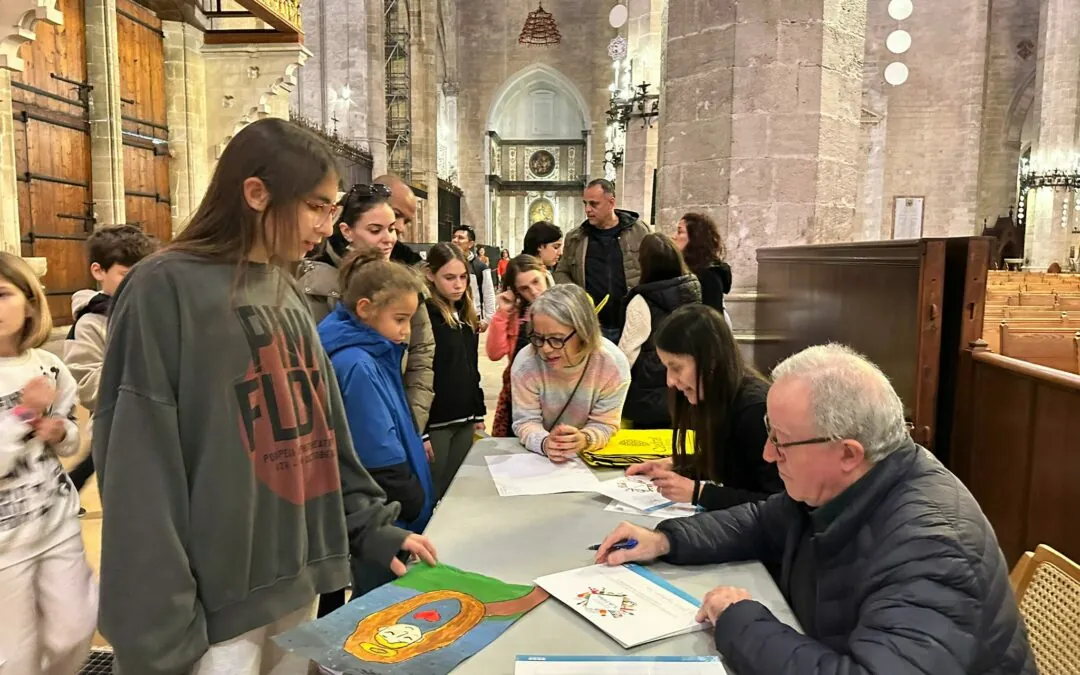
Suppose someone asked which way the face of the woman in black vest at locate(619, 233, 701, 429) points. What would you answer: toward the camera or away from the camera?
away from the camera

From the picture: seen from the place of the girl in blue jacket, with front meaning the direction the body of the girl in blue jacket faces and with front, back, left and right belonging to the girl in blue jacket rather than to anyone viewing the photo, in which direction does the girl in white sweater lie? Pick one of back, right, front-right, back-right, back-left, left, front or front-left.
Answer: back

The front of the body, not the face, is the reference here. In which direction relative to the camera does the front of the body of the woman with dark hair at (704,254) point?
to the viewer's left

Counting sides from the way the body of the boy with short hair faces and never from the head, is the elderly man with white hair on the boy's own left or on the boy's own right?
on the boy's own right

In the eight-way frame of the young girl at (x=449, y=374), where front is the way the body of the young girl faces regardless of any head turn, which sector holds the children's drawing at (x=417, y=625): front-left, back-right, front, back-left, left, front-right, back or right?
front-right

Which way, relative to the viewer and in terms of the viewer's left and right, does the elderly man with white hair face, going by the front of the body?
facing to the left of the viewer

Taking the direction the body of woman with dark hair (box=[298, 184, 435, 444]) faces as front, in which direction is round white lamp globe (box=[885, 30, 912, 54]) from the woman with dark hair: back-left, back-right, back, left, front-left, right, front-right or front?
left

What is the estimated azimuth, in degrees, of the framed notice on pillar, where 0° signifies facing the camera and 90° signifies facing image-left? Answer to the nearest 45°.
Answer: approximately 0°

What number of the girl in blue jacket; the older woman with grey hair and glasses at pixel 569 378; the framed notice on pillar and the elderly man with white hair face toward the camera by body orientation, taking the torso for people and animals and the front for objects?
2

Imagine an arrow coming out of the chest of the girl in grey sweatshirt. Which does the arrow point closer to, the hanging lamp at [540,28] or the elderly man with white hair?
the elderly man with white hair

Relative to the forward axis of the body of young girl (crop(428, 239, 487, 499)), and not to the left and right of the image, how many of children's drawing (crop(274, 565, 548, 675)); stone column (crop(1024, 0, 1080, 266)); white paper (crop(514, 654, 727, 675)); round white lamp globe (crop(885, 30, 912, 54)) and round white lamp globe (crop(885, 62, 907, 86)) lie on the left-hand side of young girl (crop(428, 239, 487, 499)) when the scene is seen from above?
3

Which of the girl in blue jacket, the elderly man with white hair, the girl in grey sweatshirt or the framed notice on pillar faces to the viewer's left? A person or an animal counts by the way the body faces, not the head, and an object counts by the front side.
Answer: the elderly man with white hair

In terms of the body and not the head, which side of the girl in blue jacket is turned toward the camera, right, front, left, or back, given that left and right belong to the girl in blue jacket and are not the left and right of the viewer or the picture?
right
